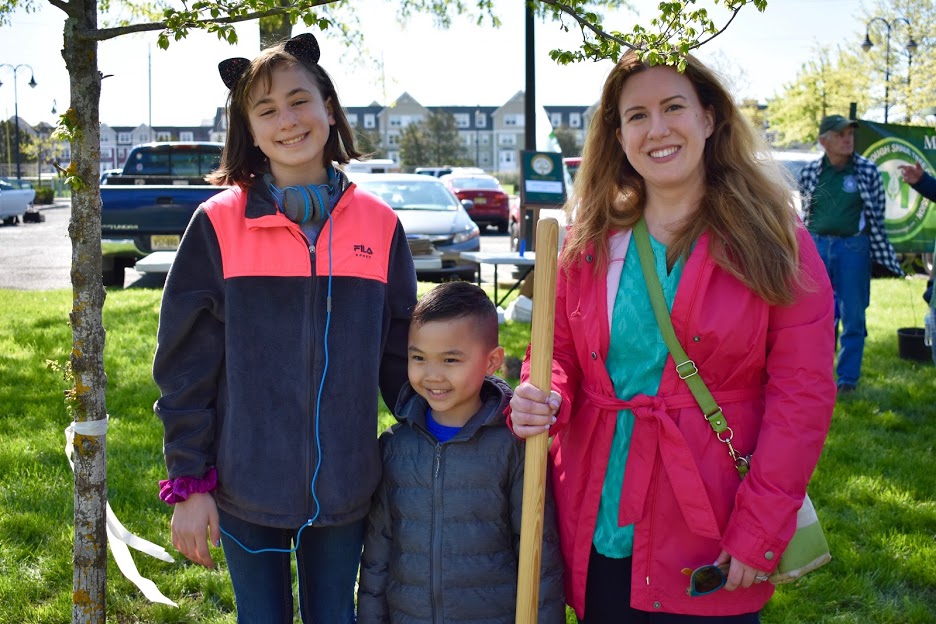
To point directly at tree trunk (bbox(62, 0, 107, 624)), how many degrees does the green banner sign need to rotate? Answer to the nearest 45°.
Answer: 0° — it already faces it

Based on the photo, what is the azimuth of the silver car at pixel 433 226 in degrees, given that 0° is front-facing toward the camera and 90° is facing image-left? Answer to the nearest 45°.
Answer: approximately 315°

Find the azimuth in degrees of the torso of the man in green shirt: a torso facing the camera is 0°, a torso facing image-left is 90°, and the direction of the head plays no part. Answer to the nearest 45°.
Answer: approximately 0°

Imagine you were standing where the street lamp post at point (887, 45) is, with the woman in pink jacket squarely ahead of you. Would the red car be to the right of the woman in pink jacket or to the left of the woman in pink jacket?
right

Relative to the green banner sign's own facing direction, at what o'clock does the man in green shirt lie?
The man in green shirt is roughly at 12 o'clock from the green banner sign.

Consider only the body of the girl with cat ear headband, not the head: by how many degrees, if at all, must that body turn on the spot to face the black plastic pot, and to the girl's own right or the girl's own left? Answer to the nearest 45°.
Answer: approximately 135° to the girl's own left

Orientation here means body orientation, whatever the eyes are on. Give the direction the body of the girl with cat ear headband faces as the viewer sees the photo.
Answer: toward the camera

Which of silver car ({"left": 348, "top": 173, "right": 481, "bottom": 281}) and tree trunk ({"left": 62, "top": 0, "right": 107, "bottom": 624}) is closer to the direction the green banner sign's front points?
the tree trunk

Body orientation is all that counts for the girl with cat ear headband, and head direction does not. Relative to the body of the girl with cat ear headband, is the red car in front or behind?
behind

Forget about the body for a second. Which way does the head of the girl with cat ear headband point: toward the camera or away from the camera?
toward the camera

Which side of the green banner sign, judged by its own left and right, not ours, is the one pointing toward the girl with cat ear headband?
front

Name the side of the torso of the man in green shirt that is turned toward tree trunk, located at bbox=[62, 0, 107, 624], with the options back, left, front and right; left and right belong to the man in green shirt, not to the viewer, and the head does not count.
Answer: front

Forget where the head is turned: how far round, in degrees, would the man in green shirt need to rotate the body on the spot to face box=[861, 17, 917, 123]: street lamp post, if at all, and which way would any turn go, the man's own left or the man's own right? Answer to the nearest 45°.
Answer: approximately 180°

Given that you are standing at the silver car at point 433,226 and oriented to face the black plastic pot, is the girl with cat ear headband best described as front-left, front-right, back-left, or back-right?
front-right

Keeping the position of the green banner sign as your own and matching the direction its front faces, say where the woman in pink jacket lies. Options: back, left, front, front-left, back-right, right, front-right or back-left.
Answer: front

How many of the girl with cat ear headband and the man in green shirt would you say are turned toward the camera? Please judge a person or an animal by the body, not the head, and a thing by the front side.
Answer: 2

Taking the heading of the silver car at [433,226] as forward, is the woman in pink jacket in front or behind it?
in front

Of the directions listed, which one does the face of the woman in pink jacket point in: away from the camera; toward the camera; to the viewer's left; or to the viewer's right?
toward the camera

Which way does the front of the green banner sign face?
toward the camera

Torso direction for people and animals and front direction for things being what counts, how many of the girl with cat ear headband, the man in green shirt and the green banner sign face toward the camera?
3
